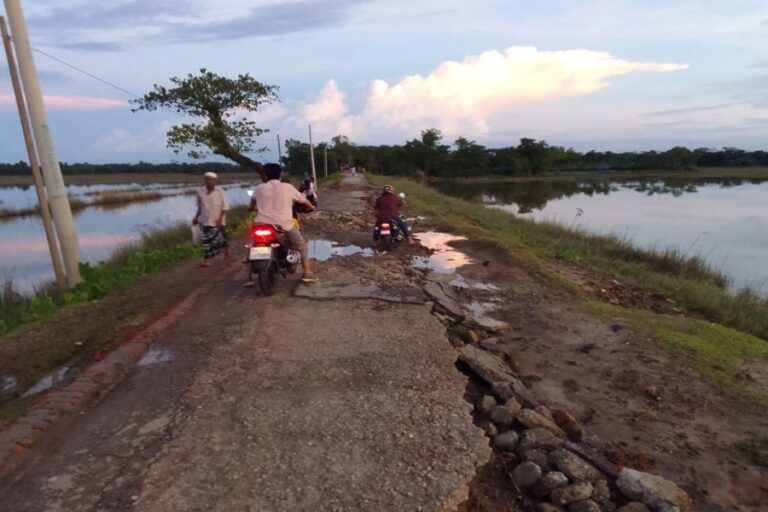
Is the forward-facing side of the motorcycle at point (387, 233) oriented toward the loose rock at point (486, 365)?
no

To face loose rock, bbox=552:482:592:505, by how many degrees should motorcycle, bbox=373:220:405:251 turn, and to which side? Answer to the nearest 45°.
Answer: approximately 180°

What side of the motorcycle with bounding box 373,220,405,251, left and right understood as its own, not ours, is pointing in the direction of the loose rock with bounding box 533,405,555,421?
back

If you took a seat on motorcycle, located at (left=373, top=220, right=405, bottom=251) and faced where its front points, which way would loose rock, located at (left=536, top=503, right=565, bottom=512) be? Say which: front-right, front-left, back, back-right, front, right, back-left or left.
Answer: back

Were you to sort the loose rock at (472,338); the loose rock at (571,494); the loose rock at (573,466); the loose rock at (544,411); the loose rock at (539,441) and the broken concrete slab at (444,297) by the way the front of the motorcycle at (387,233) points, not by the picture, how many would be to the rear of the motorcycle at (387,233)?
6

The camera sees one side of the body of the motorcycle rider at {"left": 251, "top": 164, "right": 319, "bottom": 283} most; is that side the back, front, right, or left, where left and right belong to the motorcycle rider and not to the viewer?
back

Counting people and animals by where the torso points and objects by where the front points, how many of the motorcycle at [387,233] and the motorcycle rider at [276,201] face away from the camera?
2

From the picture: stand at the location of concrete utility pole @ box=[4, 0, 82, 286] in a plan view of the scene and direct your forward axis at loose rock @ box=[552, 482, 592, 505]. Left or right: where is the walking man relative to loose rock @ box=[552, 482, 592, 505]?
left

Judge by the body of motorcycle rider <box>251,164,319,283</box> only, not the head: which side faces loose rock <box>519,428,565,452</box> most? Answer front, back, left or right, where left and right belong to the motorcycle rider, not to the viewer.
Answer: back

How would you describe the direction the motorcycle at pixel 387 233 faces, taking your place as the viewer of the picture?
facing away from the viewer

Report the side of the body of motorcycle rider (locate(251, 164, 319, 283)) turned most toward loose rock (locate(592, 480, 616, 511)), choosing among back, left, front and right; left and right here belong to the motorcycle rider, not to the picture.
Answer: back

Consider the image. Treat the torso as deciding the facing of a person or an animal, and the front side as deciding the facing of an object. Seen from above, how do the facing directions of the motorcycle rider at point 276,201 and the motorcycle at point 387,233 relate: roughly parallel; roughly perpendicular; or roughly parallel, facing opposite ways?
roughly parallel

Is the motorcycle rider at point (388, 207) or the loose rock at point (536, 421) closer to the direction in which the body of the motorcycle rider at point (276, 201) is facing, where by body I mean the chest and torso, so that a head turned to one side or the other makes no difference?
the motorcycle rider

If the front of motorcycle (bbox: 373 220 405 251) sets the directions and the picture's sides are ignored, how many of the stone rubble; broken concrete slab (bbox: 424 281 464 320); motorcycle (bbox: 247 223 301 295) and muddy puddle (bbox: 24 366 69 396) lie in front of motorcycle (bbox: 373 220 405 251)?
0

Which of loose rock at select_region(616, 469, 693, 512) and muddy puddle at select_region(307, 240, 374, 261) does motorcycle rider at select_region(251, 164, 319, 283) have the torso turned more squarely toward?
the muddy puddle

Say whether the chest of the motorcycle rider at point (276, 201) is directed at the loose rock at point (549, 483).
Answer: no

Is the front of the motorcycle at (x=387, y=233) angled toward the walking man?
no

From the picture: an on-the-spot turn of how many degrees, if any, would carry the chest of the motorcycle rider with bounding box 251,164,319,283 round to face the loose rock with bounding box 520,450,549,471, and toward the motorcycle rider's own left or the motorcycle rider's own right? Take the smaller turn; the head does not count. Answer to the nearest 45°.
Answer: approximately 180°

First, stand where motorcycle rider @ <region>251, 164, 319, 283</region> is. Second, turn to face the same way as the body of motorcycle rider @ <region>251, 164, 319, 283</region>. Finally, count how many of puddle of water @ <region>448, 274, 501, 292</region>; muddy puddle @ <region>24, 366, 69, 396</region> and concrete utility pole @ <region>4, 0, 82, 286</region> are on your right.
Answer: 1

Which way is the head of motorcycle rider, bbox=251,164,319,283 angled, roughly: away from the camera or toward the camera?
away from the camera

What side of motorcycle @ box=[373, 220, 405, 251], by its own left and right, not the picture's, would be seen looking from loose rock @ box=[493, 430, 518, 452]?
back
